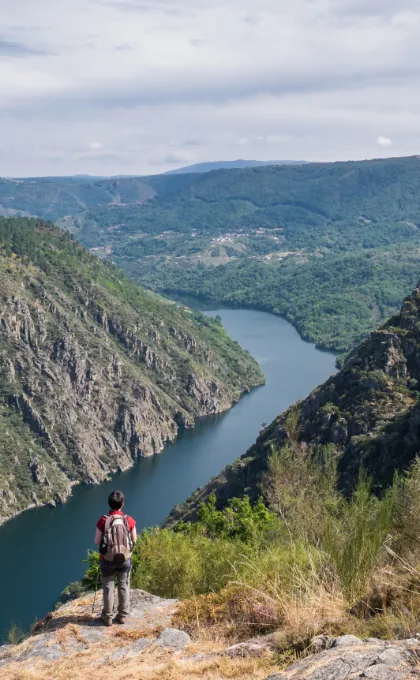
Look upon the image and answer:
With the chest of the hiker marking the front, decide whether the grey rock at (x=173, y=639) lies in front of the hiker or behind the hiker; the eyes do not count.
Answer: behind

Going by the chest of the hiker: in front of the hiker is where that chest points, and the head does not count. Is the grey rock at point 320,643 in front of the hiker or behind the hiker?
behind

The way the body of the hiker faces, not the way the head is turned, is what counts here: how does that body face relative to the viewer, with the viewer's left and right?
facing away from the viewer

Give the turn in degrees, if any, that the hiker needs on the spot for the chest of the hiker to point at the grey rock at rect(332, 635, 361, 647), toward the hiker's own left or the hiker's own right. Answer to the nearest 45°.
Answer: approximately 135° to the hiker's own right
